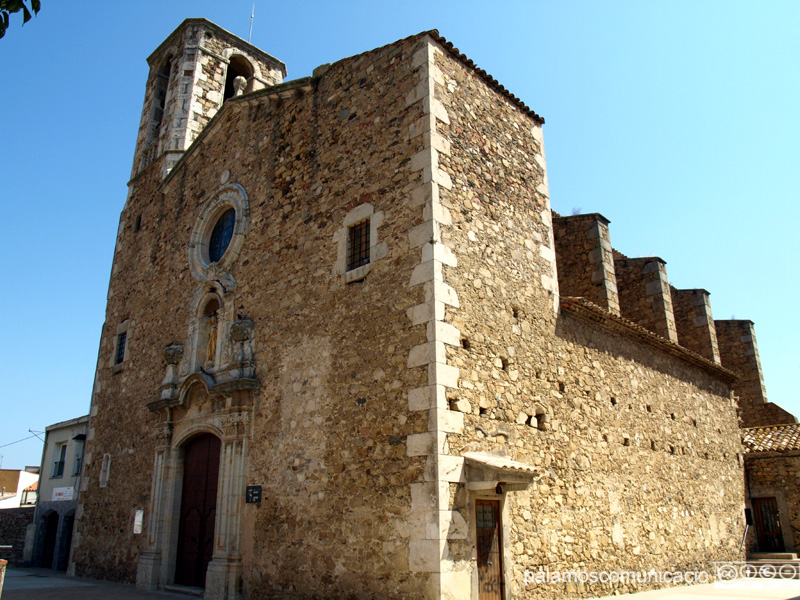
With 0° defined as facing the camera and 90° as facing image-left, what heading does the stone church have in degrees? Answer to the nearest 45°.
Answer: approximately 45°
